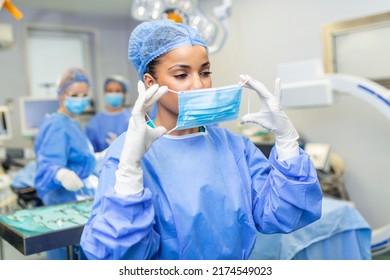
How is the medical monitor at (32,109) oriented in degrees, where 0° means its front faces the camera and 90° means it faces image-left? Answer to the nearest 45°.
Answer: approximately 0°

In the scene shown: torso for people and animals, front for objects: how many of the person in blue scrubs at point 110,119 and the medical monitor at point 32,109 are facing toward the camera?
2

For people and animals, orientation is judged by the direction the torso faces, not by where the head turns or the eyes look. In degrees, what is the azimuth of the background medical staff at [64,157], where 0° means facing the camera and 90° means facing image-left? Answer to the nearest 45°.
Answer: approximately 315°

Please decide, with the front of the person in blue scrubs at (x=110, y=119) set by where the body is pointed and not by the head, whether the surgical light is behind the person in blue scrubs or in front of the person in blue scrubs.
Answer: in front

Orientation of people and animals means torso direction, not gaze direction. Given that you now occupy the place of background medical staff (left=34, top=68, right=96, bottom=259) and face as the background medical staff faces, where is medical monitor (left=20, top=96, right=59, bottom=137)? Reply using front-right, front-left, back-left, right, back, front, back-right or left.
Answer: back-left

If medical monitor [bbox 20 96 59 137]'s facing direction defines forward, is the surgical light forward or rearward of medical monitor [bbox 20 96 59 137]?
forward

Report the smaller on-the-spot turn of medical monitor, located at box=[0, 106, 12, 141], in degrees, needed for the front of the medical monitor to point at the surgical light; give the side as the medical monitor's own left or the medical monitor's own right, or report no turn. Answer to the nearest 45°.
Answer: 0° — it already faces it
